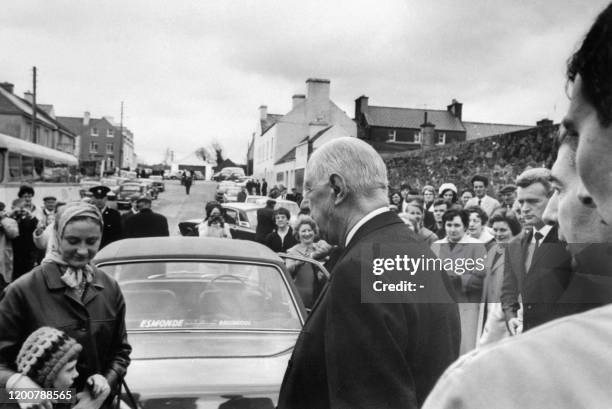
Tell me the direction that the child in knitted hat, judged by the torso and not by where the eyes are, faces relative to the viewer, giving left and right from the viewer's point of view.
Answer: facing to the right of the viewer

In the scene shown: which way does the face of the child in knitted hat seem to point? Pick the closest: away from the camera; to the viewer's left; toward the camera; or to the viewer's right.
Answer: to the viewer's right

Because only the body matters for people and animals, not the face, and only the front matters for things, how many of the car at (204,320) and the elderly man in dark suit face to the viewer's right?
0

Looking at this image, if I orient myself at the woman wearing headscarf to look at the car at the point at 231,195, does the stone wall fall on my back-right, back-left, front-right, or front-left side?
front-right

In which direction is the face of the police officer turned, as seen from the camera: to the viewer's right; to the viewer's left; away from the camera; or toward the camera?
toward the camera

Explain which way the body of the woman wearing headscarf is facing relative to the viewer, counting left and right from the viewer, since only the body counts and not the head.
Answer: facing the viewer and to the right of the viewer

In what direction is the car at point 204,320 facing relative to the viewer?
away from the camera

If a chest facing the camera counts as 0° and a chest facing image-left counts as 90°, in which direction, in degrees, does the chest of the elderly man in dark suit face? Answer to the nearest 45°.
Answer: approximately 135°

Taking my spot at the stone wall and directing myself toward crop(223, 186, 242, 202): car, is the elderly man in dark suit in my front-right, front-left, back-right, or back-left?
back-left
